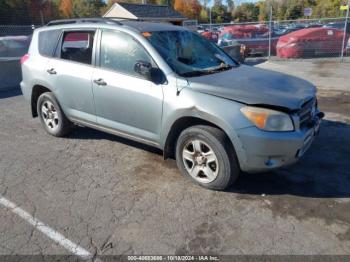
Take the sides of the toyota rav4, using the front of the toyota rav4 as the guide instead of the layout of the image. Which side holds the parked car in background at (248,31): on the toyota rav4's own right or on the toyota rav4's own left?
on the toyota rav4's own left

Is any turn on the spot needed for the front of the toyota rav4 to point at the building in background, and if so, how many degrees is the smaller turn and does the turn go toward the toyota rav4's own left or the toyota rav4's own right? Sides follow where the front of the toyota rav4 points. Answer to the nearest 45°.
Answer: approximately 135° to the toyota rav4's own left

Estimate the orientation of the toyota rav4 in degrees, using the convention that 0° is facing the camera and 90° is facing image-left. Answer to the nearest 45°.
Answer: approximately 315°

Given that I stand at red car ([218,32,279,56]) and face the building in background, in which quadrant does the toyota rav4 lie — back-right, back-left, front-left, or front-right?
back-left

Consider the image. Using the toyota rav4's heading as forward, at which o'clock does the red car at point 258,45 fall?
The red car is roughly at 8 o'clock from the toyota rav4.

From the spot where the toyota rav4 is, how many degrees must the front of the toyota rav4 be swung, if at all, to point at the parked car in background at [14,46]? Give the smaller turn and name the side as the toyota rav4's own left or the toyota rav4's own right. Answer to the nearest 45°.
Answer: approximately 180°

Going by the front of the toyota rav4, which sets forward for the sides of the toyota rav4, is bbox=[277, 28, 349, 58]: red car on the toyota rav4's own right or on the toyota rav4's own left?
on the toyota rav4's own left

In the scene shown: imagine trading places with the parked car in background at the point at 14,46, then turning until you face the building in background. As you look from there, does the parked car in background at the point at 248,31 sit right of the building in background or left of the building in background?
right

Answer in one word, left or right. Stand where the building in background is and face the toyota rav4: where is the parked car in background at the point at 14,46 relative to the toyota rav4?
right
